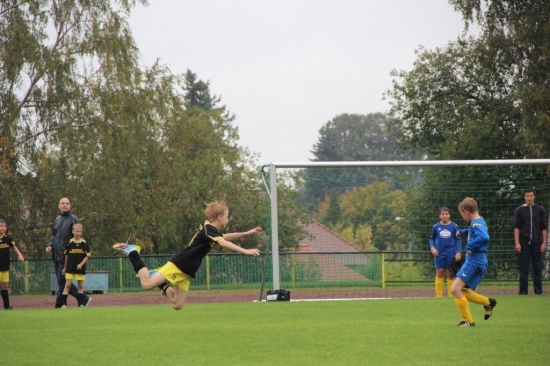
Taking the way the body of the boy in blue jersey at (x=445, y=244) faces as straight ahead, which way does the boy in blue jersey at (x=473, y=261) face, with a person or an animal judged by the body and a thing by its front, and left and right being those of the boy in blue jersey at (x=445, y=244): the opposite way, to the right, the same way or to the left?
to the right

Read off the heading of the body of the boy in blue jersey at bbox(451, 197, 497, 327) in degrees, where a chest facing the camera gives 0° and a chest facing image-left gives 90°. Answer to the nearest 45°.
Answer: approximately 90°

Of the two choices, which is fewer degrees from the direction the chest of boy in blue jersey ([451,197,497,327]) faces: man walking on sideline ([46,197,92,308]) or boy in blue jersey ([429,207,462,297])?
the man walking on sideline

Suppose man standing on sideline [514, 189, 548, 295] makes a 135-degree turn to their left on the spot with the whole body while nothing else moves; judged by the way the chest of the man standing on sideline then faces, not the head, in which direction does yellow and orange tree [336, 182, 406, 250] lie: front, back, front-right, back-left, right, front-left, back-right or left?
left

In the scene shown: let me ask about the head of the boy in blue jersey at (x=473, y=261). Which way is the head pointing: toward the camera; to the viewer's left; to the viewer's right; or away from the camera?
to the viewer's left

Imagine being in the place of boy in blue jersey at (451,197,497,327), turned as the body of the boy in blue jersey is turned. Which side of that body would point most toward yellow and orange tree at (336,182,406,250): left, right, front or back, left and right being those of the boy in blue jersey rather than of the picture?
right

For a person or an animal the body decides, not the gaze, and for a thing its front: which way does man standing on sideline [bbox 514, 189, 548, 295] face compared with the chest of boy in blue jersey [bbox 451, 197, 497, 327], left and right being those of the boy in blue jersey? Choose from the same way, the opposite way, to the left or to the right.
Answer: to the left
